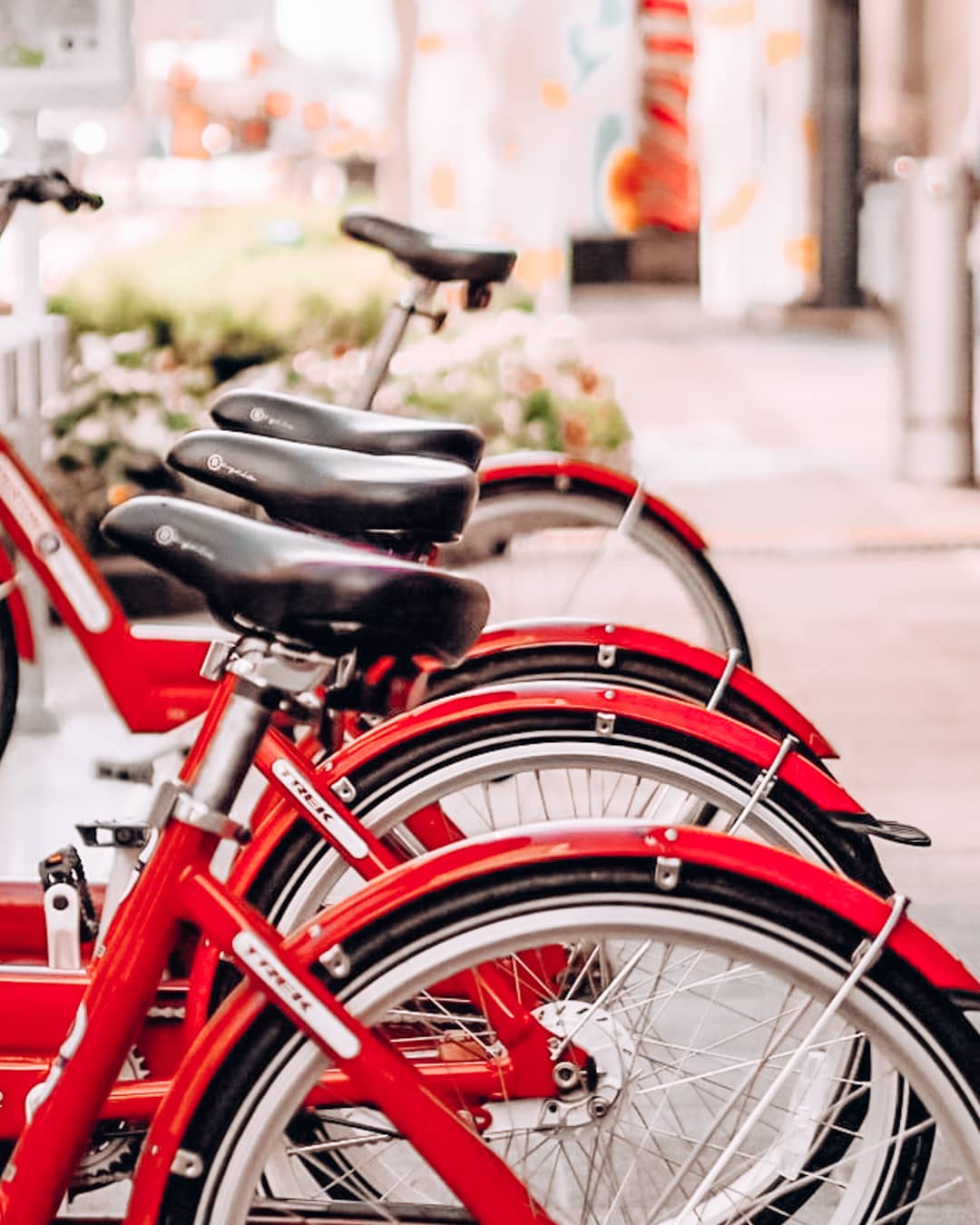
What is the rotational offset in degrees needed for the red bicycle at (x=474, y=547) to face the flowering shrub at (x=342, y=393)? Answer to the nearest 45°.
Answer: approximately 90° to its right

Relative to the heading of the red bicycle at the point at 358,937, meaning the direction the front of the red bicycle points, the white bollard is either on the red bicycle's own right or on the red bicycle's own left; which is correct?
on the red bicycle's own right

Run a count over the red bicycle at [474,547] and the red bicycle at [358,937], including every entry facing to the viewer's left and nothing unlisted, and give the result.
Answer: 2

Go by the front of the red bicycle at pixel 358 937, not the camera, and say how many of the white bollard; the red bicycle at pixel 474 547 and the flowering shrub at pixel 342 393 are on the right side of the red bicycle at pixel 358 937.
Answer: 3

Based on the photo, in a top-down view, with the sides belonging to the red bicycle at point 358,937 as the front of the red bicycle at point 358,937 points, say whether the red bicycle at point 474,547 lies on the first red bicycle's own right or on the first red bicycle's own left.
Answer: on the first red bicycle's own right

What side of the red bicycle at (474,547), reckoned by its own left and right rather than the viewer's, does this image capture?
left

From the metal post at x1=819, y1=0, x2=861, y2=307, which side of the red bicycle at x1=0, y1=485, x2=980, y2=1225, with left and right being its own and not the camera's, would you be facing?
right

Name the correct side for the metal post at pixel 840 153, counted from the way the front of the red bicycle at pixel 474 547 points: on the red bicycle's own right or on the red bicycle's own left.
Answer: on the red bicycle's own right

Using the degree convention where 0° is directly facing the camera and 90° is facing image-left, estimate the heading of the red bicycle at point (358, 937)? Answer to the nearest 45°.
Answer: approximately 90°
